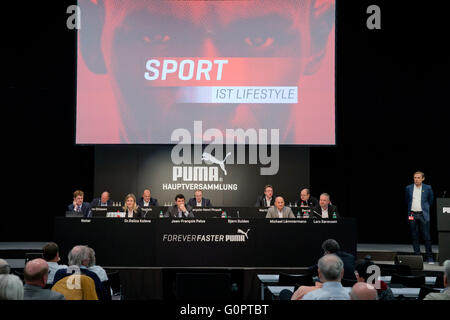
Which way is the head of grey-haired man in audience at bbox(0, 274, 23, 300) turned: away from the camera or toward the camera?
away from the camera

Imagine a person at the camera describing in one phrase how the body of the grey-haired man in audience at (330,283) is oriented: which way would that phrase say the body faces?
away from the camera

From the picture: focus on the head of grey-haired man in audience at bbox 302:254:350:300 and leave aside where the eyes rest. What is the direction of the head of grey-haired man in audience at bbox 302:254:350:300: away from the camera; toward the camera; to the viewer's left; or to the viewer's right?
away from the camera

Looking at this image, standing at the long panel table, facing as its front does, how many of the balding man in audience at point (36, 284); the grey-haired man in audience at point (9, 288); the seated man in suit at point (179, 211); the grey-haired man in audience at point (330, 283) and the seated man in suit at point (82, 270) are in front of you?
4

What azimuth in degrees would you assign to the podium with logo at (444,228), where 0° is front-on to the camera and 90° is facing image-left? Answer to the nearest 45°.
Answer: approximately 0°

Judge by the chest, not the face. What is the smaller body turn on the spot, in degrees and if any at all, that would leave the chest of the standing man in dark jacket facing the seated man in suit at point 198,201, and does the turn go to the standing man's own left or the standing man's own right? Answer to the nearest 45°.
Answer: approximately 45° to the standing man's own right

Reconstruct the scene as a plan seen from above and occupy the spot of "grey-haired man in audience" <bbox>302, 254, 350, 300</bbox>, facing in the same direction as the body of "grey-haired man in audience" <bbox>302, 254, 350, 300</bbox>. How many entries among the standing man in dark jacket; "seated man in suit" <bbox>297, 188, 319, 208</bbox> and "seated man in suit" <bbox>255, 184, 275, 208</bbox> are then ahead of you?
3

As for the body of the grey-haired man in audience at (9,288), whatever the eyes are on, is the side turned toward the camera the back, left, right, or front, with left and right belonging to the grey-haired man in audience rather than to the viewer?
back

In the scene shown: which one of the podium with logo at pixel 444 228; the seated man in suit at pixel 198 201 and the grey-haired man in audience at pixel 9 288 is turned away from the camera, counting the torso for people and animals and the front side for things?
the grey-haired man in audience

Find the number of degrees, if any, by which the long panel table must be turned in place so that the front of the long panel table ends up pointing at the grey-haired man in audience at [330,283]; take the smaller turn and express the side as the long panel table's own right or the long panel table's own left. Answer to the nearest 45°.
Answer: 0° — it already faces them
